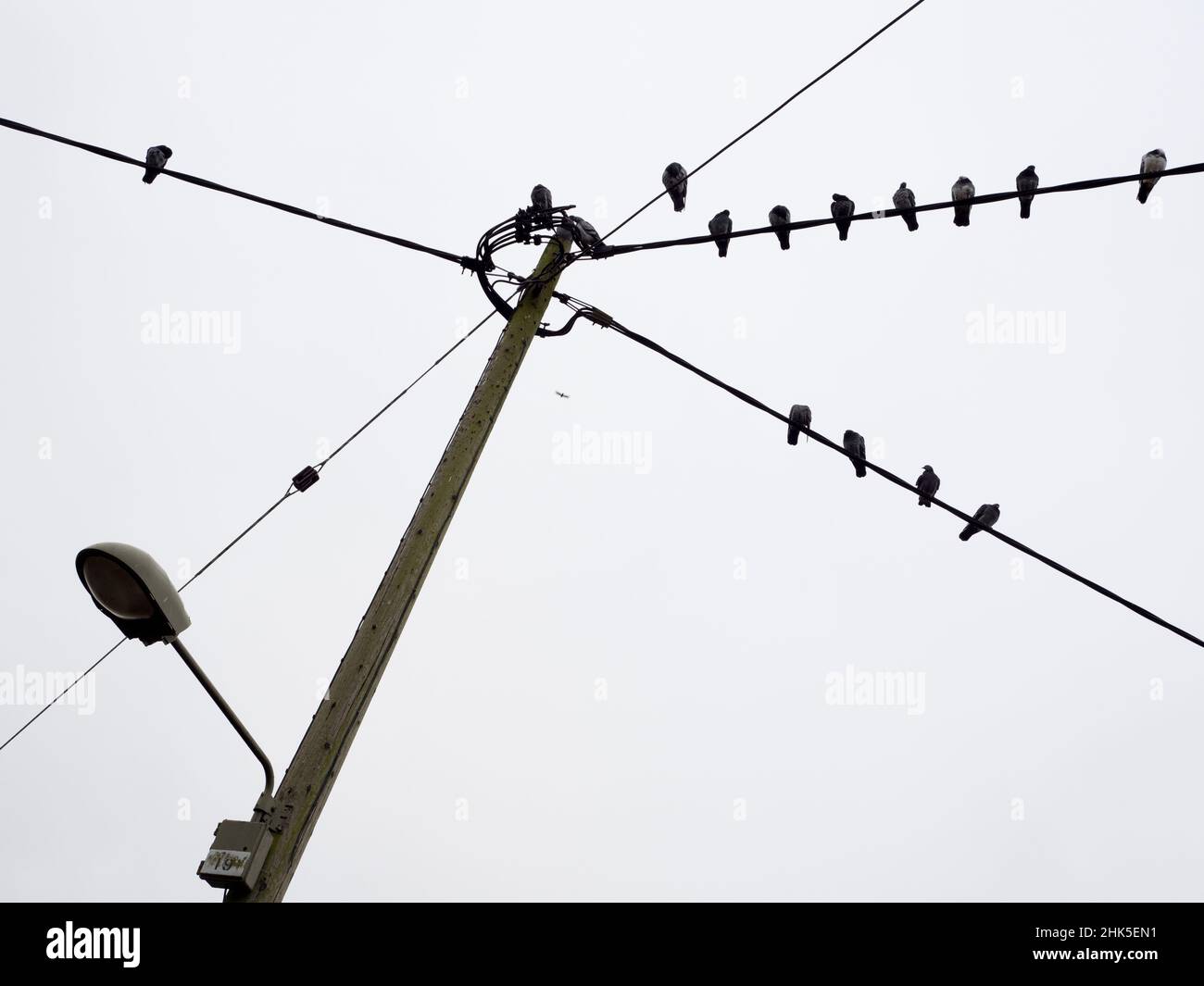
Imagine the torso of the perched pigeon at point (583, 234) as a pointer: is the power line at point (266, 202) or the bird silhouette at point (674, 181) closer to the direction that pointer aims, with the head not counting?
the power line

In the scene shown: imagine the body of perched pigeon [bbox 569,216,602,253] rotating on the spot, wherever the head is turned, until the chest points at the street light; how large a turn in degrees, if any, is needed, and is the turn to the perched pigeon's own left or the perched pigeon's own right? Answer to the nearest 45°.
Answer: approximately 45° to the perched pigeon's own left

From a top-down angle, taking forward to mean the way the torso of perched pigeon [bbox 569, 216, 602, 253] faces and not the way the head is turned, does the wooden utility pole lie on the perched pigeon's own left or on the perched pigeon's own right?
on the perched pigeon's own left

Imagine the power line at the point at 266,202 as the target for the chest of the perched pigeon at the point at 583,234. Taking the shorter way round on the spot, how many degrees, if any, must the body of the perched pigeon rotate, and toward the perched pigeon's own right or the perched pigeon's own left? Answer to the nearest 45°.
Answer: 0° — it already faces it

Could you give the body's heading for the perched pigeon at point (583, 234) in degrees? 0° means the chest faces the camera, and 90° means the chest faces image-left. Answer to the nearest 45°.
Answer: approximately 90°
